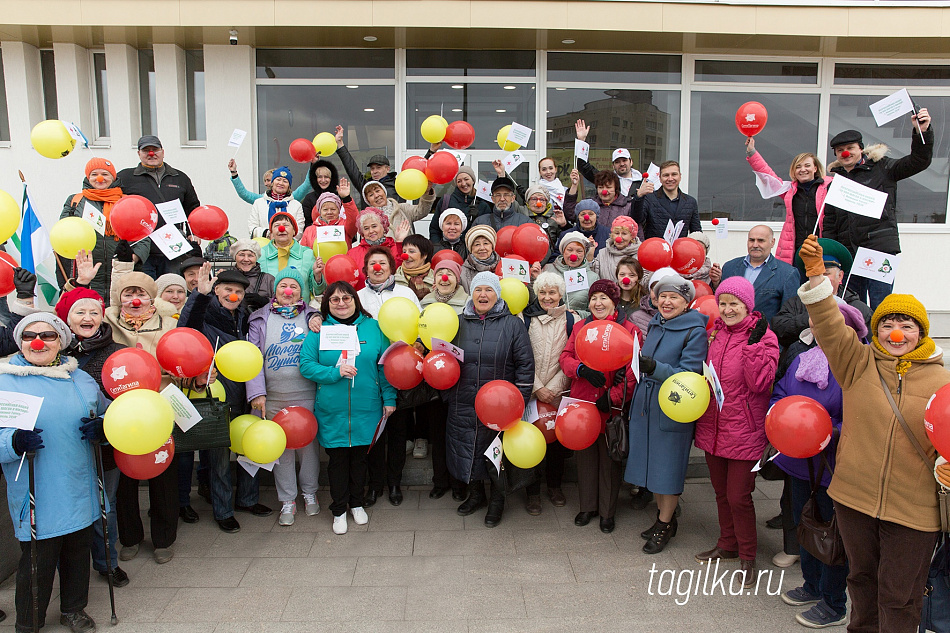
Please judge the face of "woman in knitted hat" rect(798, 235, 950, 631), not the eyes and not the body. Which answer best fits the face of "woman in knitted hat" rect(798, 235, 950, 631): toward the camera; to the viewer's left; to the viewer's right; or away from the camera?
toward the camera

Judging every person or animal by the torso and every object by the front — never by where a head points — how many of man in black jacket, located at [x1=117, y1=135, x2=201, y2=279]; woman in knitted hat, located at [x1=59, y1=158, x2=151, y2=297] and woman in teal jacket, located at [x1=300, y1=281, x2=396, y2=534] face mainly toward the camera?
3

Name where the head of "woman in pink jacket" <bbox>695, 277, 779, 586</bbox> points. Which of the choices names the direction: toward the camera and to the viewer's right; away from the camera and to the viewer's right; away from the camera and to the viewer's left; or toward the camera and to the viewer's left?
toward the camera and to the viewer's left

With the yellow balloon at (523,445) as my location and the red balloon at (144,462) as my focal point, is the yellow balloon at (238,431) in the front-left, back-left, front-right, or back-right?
front-right

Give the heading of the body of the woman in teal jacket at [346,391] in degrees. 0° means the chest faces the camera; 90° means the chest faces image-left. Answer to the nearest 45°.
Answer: approximately 0°

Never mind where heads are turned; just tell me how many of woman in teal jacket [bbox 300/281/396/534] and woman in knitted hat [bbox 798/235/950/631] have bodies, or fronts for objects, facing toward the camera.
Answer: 2

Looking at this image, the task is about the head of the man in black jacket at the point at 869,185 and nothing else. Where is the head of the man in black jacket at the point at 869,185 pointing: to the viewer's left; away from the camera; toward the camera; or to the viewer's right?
toward the camera

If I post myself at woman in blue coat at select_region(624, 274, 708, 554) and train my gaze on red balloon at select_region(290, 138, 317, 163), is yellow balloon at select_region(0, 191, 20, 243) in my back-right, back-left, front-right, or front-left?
front-left

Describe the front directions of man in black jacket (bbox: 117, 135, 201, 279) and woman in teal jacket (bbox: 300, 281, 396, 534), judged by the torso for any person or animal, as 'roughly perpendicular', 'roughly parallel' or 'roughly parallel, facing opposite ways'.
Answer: roughly parallel

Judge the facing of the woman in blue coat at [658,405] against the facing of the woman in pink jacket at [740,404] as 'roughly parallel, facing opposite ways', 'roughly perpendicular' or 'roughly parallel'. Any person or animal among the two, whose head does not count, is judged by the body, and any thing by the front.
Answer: roughly parallel

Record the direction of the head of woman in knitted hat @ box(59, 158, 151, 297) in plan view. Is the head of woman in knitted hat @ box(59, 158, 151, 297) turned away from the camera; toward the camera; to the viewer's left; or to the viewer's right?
toward the camera

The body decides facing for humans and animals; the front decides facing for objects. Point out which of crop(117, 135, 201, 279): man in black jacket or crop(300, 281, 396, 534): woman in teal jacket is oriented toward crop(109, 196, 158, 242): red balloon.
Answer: the man in black jacket

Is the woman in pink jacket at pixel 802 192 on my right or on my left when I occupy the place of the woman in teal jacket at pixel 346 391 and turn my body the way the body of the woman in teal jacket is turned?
on my left

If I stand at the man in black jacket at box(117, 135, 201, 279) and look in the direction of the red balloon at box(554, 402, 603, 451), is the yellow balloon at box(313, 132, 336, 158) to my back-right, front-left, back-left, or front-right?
front-left

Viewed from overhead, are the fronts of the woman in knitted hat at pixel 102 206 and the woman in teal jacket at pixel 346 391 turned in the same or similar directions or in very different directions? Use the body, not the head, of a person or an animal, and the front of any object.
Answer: same or similar directions

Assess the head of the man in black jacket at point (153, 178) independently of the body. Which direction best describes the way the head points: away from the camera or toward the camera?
toward the camera

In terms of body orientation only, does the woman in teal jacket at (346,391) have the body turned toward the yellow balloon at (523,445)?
no

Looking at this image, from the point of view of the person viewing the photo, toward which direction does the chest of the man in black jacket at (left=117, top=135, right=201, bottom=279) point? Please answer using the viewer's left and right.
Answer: facing the viewer
